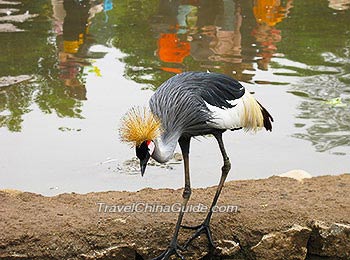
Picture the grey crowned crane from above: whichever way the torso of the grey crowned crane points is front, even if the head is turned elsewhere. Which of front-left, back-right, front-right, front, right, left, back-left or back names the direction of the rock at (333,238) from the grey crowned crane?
back

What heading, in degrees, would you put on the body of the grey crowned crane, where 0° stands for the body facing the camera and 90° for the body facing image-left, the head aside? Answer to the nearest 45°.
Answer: approximately 90°

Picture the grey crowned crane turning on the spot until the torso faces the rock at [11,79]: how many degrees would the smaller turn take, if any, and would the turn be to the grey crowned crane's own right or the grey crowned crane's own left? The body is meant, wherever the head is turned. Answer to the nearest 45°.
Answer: approximately 45° to the grey crowned crane's own right
